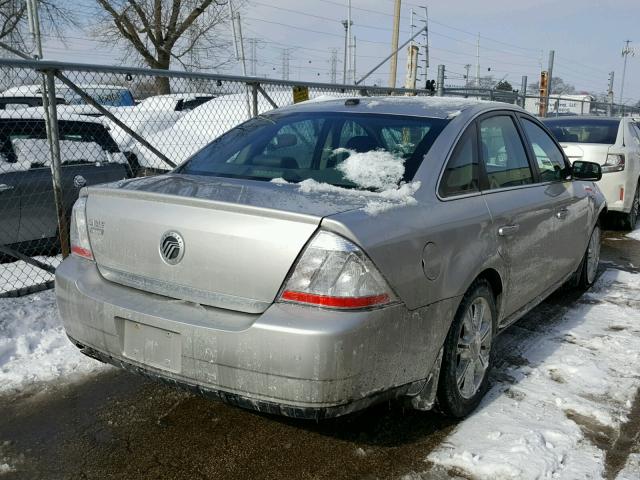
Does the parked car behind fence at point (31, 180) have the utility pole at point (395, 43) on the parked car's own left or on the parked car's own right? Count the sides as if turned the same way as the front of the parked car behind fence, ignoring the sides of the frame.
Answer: on the parked car's own right

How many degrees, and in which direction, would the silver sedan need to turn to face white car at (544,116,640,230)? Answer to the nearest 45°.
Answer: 0° — it already faces it

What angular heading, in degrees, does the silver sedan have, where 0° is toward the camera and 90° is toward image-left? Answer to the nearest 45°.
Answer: approximately 225°

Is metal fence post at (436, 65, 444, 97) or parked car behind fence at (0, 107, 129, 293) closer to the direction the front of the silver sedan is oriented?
the metal fence post

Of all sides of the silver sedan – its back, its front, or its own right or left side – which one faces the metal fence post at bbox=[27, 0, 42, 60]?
left

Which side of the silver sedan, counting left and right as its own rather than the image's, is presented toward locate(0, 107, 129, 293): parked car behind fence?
left
